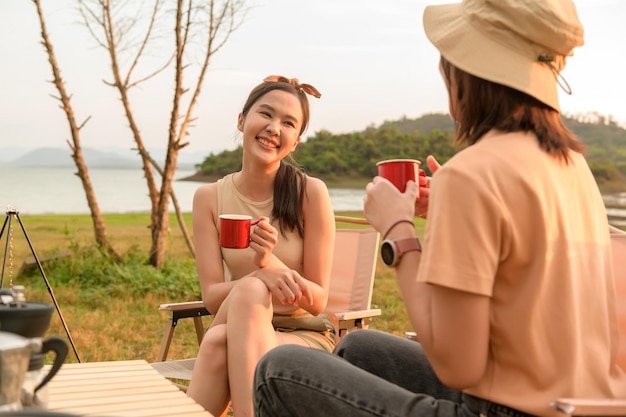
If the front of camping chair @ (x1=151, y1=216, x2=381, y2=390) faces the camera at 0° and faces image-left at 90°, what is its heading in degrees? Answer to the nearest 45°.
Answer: approximately 45°

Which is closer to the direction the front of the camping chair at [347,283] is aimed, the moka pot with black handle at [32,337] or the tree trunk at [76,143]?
the moka pot with black handle

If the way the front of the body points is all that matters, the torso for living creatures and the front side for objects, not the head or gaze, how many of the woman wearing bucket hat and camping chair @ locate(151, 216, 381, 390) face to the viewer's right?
0

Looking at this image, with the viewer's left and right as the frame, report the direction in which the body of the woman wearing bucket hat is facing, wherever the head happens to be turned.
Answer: facing away from the viewer and to the left of the viewer

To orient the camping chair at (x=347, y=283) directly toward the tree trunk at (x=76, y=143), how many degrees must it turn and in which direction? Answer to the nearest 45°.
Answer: approximately 90° to its right

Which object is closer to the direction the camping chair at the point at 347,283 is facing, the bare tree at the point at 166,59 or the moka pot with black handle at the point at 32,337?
the moka pot with black handle

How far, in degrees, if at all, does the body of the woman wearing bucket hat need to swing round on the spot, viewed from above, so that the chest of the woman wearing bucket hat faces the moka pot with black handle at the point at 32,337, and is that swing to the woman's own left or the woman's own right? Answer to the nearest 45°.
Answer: approximately 90° to the woman's own left

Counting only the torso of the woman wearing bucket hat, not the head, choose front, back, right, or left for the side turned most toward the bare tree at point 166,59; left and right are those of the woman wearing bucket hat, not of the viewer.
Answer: front

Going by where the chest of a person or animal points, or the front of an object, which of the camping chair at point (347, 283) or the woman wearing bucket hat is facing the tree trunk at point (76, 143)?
the woman wearing bucket hat

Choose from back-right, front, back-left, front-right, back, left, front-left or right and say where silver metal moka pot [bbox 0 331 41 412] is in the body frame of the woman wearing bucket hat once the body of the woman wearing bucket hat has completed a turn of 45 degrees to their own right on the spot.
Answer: back-left

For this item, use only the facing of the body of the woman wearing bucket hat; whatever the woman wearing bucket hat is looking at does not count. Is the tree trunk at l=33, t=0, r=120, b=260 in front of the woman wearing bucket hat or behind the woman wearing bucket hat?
in front

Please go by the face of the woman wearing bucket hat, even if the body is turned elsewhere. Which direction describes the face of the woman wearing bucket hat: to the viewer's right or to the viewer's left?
to the viewer's left
